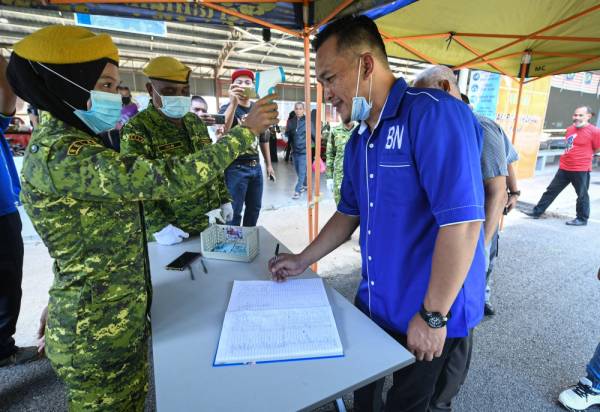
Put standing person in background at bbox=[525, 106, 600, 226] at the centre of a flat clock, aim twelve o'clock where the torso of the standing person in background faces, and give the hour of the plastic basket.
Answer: The plastic basket is roughly at 11 o'clock from the standing person in background.

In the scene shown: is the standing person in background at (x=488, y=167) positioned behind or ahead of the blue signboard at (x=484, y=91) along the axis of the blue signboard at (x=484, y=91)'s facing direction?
ahead

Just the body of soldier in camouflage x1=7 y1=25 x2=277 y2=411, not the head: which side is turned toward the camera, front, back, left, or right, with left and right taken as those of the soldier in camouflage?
right

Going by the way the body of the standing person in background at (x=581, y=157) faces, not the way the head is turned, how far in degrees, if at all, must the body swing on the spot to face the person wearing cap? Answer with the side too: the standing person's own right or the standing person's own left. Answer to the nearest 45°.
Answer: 0° — they already face them

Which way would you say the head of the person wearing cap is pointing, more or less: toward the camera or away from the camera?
toward the camera

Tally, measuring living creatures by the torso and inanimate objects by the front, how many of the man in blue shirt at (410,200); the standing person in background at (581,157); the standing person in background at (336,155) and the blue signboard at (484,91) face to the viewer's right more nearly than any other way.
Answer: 0

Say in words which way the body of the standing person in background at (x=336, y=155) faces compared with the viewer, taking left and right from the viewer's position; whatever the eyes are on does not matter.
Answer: facing the viewer

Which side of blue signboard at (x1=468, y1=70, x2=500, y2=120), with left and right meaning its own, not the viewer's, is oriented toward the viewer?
front

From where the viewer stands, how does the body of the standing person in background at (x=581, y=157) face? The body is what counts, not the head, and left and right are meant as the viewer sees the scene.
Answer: facing the viewer and to the left of the viewer

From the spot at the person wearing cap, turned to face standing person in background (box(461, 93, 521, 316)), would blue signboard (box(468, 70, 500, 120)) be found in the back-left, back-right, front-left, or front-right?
front-left

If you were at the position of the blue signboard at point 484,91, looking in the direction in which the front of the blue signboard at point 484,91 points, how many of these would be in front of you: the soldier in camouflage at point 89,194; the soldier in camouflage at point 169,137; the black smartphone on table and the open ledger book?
4
